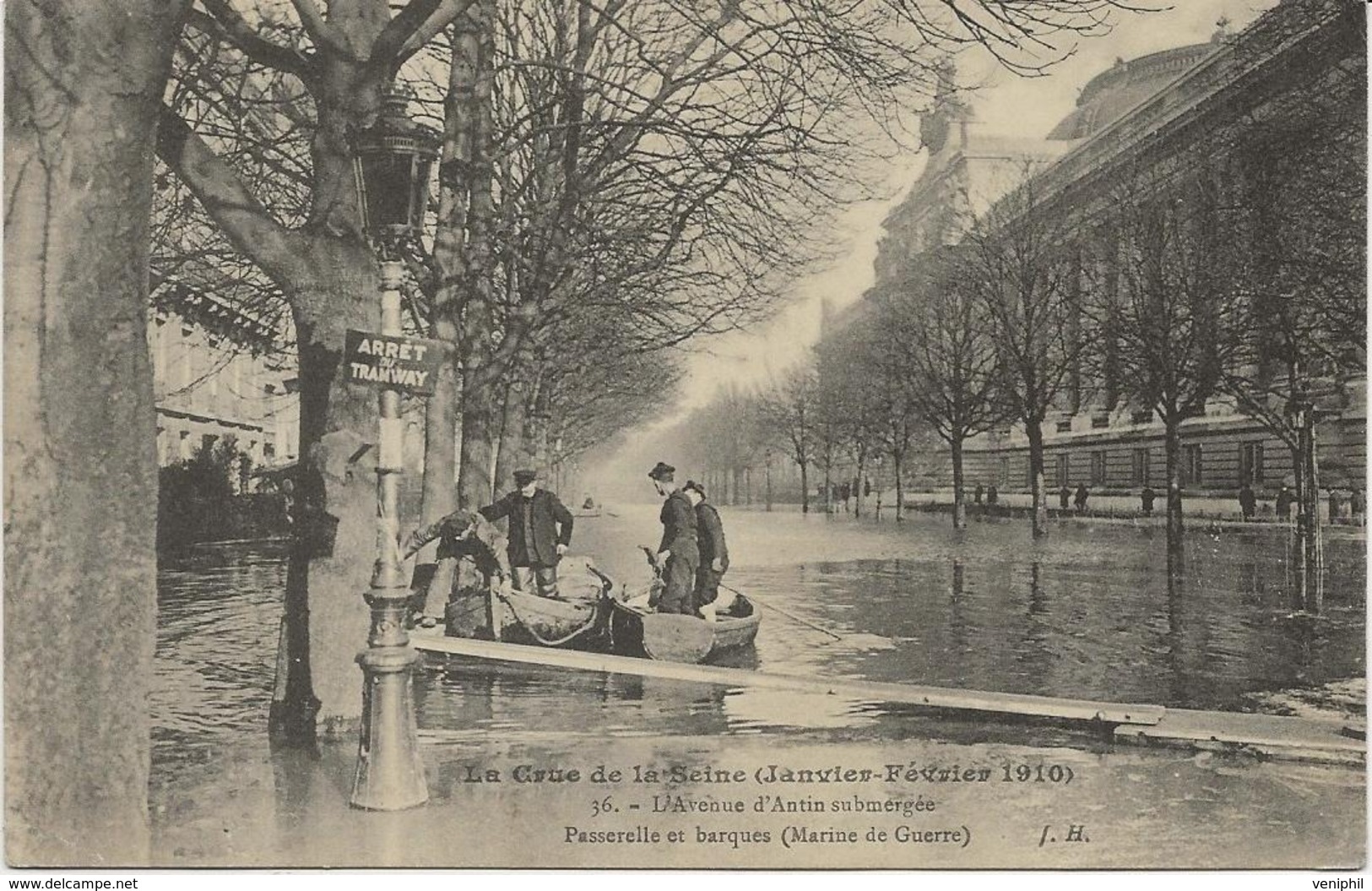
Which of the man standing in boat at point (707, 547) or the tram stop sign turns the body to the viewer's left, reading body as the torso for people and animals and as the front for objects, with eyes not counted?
the man standing in boat

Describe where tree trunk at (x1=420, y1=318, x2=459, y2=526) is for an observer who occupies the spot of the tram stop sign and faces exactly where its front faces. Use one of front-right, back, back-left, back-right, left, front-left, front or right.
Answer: back

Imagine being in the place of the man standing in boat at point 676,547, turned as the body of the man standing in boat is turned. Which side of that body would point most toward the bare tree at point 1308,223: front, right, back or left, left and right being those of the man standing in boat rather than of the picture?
back

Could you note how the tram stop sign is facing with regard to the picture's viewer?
facing the viewer

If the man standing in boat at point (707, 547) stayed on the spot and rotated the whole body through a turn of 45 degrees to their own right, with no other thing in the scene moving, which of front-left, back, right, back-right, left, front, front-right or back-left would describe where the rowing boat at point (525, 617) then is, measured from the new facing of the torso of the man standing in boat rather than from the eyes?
front-left

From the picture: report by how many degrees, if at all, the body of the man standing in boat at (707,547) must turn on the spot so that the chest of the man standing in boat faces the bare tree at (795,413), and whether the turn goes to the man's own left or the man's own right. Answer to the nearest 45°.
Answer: approximately 90° to the man's own right

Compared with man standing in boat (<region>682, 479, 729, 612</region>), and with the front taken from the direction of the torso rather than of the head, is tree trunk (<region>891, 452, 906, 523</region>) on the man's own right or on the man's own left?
on the man's own right

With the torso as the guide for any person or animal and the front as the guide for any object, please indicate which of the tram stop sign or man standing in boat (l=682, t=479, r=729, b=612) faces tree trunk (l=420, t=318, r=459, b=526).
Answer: the man standing in boat

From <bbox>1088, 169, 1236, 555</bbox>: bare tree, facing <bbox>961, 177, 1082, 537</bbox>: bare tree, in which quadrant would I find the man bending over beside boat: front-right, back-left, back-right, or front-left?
back-left

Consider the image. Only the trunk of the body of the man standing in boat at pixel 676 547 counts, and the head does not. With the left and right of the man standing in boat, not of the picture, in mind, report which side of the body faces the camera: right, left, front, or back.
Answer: left

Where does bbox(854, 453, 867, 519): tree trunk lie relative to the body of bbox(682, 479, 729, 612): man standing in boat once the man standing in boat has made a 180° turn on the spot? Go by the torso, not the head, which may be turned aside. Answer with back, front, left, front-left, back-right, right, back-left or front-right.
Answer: left

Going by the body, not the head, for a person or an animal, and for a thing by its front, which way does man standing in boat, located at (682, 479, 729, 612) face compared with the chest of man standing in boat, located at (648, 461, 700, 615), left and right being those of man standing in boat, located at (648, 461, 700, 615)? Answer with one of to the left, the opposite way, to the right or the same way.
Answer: the same way

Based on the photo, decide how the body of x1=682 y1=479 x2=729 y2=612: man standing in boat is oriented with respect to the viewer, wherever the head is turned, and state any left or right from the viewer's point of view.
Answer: facing to the left of the viewer

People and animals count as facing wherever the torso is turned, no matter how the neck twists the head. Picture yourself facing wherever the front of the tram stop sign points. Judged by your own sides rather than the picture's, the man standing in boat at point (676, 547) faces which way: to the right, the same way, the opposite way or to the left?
to the right

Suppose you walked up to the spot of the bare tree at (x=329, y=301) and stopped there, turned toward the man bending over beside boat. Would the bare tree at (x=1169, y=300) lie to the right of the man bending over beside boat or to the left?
right
